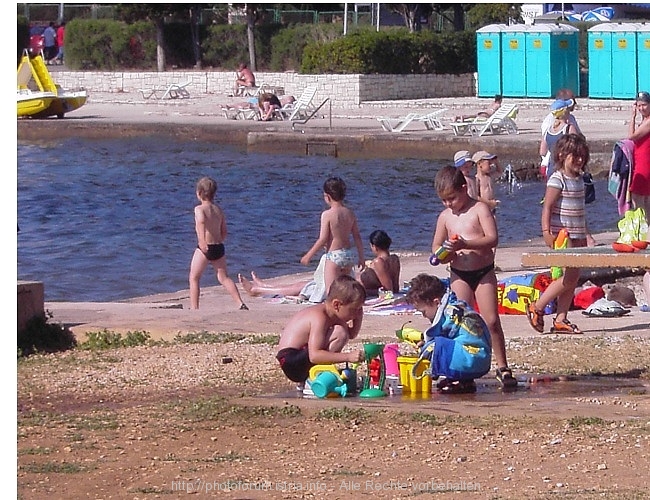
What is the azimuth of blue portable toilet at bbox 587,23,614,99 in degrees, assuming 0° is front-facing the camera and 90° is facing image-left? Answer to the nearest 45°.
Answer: approximately 0°

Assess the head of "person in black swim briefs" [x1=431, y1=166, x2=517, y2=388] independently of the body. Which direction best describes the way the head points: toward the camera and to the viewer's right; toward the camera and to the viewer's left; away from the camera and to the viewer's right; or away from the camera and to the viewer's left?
toward the camera and to the viewer's left

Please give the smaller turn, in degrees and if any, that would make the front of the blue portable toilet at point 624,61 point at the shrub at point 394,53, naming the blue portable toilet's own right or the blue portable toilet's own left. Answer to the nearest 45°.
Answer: approximately 135° to the blue portable toilet's own right

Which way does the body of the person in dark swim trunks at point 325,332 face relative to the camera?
to the viewer's right

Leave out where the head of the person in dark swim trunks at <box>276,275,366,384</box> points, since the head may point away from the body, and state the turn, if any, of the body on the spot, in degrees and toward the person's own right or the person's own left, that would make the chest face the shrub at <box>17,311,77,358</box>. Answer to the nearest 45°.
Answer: approximately 135° to the person's own left

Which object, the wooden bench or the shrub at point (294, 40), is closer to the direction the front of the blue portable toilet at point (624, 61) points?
the wooden bench

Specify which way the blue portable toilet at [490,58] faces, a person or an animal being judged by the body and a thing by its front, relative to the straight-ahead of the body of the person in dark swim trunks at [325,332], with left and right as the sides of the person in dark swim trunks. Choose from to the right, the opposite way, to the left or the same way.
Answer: to the right

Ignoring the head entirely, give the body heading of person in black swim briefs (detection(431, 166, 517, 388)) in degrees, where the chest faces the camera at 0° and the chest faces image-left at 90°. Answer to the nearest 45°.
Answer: approximately 45°
